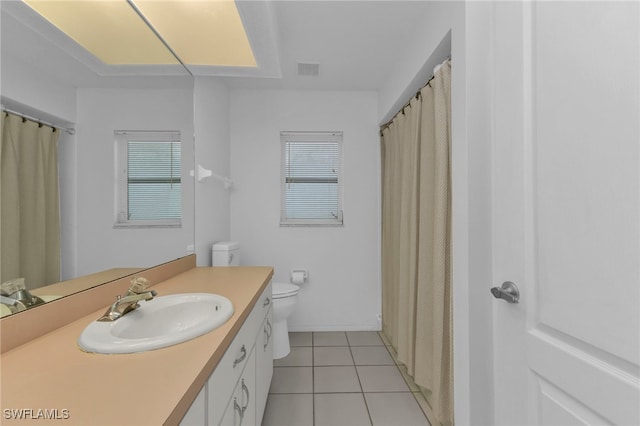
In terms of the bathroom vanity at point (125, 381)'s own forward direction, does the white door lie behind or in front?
in front

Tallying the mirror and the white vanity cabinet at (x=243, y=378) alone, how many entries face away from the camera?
0

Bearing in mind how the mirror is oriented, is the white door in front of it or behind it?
in front

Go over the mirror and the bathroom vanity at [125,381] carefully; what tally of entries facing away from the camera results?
0

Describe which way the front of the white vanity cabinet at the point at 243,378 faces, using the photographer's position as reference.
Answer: facing to the right of the viewer

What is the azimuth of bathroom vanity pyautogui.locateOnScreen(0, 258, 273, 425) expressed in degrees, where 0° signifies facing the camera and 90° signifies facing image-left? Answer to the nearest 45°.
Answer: approximately 315°
